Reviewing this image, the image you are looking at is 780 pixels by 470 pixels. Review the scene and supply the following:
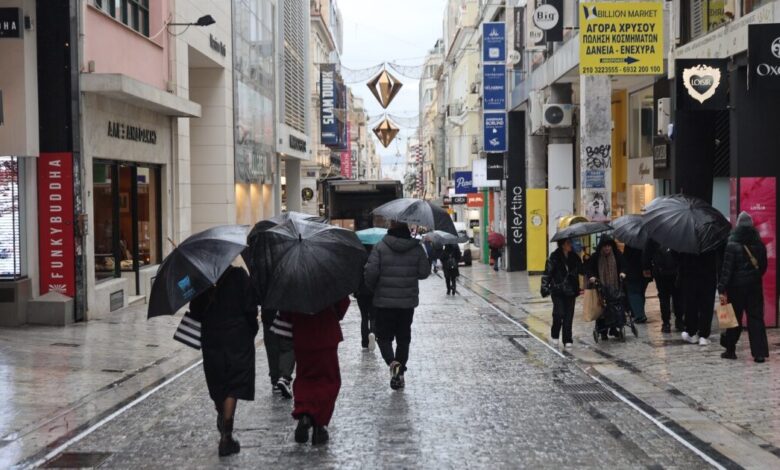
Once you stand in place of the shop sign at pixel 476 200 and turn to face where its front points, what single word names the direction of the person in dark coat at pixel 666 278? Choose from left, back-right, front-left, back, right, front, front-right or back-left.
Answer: front

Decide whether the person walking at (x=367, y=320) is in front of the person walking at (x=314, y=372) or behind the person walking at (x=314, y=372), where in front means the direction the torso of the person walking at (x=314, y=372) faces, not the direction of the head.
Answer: in front

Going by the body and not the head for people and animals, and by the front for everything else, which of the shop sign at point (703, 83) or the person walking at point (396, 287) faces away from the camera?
the person walking

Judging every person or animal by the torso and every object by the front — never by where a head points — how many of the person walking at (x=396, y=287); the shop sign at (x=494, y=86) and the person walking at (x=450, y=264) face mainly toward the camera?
1

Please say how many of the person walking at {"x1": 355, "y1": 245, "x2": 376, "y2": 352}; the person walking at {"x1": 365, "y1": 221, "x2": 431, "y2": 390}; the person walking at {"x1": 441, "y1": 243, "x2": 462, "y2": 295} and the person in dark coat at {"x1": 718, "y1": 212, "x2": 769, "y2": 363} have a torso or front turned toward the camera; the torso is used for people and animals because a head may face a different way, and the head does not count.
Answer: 0

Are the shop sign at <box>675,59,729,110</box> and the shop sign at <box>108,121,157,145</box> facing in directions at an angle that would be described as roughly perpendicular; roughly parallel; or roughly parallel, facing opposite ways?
roughly perpendicular

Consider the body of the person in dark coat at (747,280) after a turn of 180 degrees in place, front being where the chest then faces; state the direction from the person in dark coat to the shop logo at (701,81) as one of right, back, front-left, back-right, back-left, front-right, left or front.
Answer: back

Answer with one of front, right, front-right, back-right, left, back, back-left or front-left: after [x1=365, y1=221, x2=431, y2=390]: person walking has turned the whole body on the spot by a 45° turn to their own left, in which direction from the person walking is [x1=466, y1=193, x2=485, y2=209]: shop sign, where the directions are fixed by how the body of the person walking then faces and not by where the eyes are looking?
front-right

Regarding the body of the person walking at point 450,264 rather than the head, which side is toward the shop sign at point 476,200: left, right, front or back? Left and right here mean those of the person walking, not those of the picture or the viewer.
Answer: front

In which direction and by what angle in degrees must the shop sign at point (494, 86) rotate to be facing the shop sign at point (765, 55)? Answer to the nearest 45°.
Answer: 0° — it already faces it

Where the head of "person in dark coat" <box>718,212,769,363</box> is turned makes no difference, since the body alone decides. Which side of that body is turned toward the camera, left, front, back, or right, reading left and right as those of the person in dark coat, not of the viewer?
back

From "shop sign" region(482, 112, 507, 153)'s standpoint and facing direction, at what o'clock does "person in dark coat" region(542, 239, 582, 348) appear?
The person in dark coat is roughly at 12 o'clock from the shop sign.

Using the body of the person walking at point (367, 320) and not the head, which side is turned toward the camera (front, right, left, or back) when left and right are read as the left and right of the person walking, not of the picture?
back

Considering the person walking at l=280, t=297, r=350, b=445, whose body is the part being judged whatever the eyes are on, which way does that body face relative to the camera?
away from the camera

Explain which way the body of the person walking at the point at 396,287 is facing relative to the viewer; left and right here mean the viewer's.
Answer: facing away from the viewer

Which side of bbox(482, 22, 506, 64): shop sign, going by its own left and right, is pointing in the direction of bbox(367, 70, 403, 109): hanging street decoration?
right

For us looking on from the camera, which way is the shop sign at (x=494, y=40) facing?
facing the viewer
